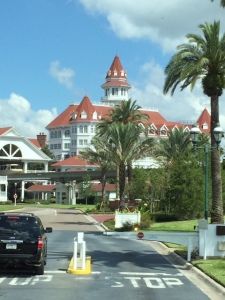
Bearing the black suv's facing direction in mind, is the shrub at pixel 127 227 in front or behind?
in front

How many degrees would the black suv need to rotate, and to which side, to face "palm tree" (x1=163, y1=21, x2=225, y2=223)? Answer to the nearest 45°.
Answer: approximately 45° to its right

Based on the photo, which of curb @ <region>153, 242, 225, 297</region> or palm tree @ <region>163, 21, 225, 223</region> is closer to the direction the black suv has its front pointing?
the palm tree

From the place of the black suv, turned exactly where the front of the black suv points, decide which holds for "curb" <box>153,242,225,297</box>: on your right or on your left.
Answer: on your right

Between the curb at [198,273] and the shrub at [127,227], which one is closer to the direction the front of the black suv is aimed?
the shrub

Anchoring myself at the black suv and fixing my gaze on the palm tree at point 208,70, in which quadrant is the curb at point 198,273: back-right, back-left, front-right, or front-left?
front-right

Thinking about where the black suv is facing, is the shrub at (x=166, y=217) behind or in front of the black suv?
in front

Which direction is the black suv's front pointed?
away from the camera
